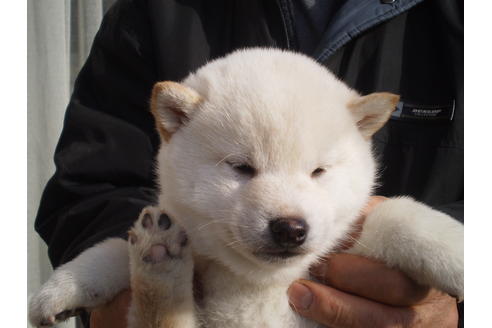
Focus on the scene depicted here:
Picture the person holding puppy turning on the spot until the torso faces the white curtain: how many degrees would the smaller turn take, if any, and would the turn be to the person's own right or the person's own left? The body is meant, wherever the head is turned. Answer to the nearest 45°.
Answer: approximately 135° to the person's own right

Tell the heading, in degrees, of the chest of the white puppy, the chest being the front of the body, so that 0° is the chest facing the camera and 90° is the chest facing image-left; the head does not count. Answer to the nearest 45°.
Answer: approximately 0°

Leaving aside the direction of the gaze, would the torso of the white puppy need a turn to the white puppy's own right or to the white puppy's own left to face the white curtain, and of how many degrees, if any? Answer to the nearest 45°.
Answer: approximately 135° to the white puppy's own right
